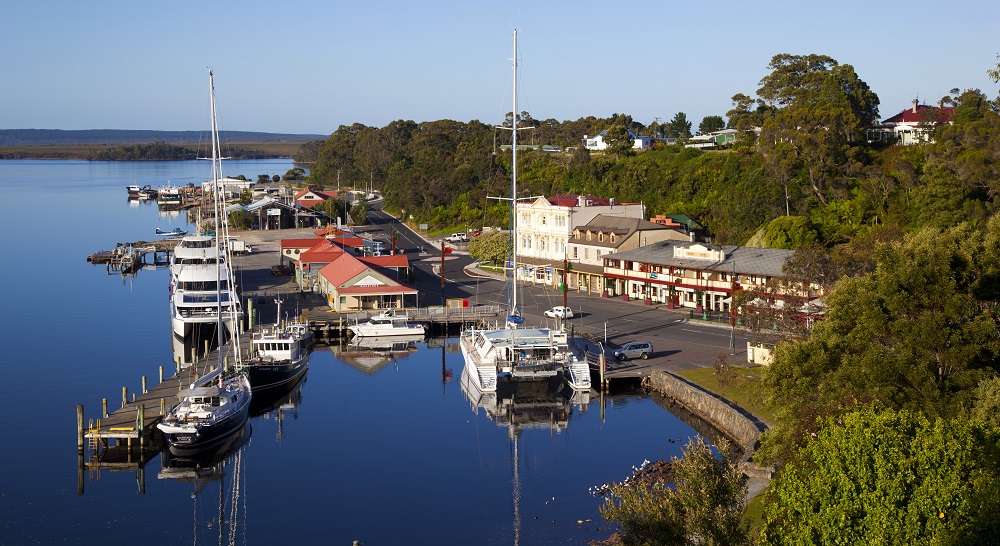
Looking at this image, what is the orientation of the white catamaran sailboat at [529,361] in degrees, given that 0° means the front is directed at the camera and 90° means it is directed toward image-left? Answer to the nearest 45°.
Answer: approximately 180°

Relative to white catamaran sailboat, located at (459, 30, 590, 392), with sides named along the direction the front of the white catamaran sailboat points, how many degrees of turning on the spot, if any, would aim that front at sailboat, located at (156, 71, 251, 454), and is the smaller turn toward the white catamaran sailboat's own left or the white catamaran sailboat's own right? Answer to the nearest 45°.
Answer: approximately 135° to the white catamaran sailboat's own left
